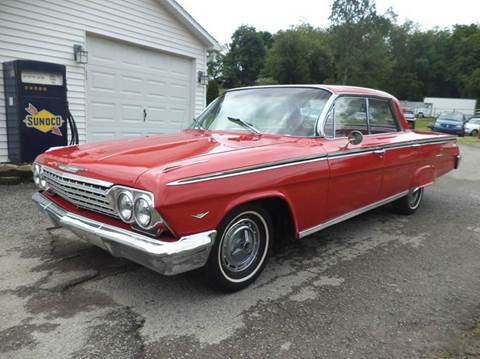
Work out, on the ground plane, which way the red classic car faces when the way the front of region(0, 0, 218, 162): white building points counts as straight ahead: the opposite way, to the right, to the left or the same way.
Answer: to the right

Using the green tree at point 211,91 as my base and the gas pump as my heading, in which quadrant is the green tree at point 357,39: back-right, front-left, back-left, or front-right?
back-left

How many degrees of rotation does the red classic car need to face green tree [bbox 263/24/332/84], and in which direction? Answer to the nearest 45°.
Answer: approximately 135° to its right

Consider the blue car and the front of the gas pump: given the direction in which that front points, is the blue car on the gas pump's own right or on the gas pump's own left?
on the gas pump's own left

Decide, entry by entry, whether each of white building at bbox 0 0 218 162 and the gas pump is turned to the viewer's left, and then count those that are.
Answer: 0

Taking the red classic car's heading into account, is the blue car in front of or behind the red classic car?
behind

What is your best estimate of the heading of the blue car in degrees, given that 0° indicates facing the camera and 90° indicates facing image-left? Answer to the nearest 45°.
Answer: approximately 45°

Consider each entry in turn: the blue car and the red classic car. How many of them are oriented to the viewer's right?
0

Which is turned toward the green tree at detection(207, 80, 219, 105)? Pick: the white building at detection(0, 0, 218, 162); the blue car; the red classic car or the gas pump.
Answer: the blue car

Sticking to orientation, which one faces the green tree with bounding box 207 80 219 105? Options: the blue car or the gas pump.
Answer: the blue car

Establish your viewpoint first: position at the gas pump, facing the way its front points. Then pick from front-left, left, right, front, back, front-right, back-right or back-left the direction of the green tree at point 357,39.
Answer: left
